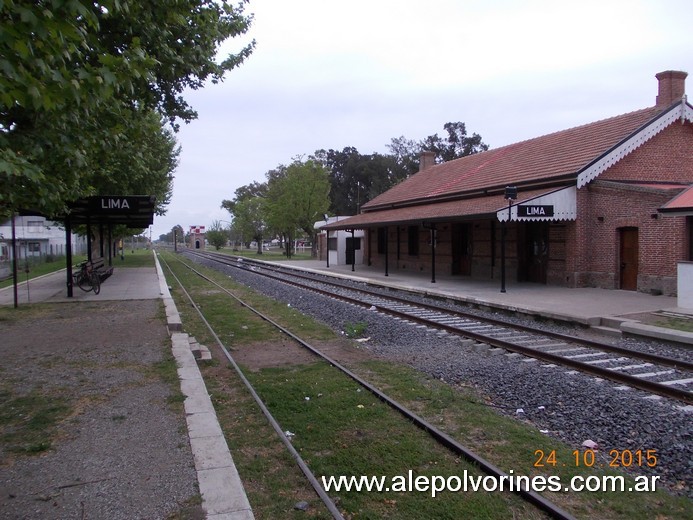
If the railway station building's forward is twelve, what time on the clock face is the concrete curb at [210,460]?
The concrete curb is roughly at 11 o'clock from the railway station building.

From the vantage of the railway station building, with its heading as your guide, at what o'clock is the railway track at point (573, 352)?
The railway track is roughly at 11 o'clock from the railway station building.

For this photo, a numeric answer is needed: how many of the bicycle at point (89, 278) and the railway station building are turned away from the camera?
0

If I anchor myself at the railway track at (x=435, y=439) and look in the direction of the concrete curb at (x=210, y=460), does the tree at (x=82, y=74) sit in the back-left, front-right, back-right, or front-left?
front-right

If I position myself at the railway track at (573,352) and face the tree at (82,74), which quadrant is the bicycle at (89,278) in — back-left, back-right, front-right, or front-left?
front-right

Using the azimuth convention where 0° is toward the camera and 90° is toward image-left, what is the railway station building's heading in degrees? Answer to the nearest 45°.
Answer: approximately 45°

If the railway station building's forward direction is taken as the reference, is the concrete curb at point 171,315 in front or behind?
in front

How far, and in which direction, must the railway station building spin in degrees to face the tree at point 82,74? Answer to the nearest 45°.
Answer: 0° — it already faces it

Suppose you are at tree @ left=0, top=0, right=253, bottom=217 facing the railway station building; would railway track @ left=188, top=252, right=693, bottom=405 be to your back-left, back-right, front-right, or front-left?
front-right

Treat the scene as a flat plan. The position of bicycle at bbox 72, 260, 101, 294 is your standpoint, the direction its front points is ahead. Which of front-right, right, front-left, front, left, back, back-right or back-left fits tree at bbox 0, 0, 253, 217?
front-right
